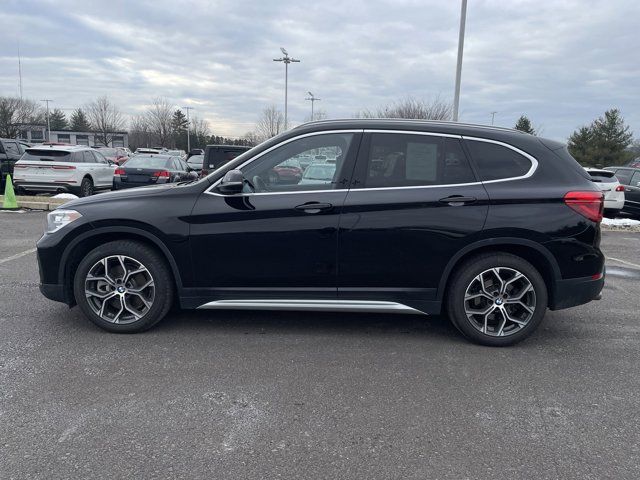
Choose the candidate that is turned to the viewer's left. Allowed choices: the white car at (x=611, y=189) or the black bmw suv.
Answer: the black bmw suv

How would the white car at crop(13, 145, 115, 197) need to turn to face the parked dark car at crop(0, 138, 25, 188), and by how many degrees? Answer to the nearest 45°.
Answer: approximately 90° to its left

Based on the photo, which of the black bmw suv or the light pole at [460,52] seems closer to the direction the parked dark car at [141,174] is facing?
the light pole

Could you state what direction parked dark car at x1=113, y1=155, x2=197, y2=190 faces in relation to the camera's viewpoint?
facing away from the viewer and to the right of the viewer

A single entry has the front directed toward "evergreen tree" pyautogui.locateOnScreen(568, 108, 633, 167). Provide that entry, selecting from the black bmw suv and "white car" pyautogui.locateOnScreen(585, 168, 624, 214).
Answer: the white car

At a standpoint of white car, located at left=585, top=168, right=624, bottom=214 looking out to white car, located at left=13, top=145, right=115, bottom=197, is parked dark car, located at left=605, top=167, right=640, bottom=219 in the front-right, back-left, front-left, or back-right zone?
back-right

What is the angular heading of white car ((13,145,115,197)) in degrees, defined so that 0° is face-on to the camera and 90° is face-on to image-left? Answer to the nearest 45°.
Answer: approximately 225°

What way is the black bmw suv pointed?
to the viewer's left

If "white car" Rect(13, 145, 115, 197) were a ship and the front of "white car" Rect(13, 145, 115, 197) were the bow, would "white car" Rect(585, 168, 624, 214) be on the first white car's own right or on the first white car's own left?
on the first white car's own right

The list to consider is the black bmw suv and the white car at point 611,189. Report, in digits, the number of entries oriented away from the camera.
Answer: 1

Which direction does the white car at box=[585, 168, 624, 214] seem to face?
away from the camera

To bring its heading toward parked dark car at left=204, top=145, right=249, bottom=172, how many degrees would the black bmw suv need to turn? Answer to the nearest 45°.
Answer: approximately 90° to its right
